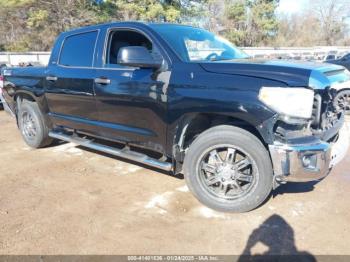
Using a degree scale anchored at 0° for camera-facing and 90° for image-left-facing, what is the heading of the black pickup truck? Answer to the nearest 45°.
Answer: approximately 315°

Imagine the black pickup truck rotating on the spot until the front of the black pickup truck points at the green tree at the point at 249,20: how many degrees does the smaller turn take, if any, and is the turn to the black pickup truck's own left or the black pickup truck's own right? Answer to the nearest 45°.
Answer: approximately 135° to the black pickup truck's own left
